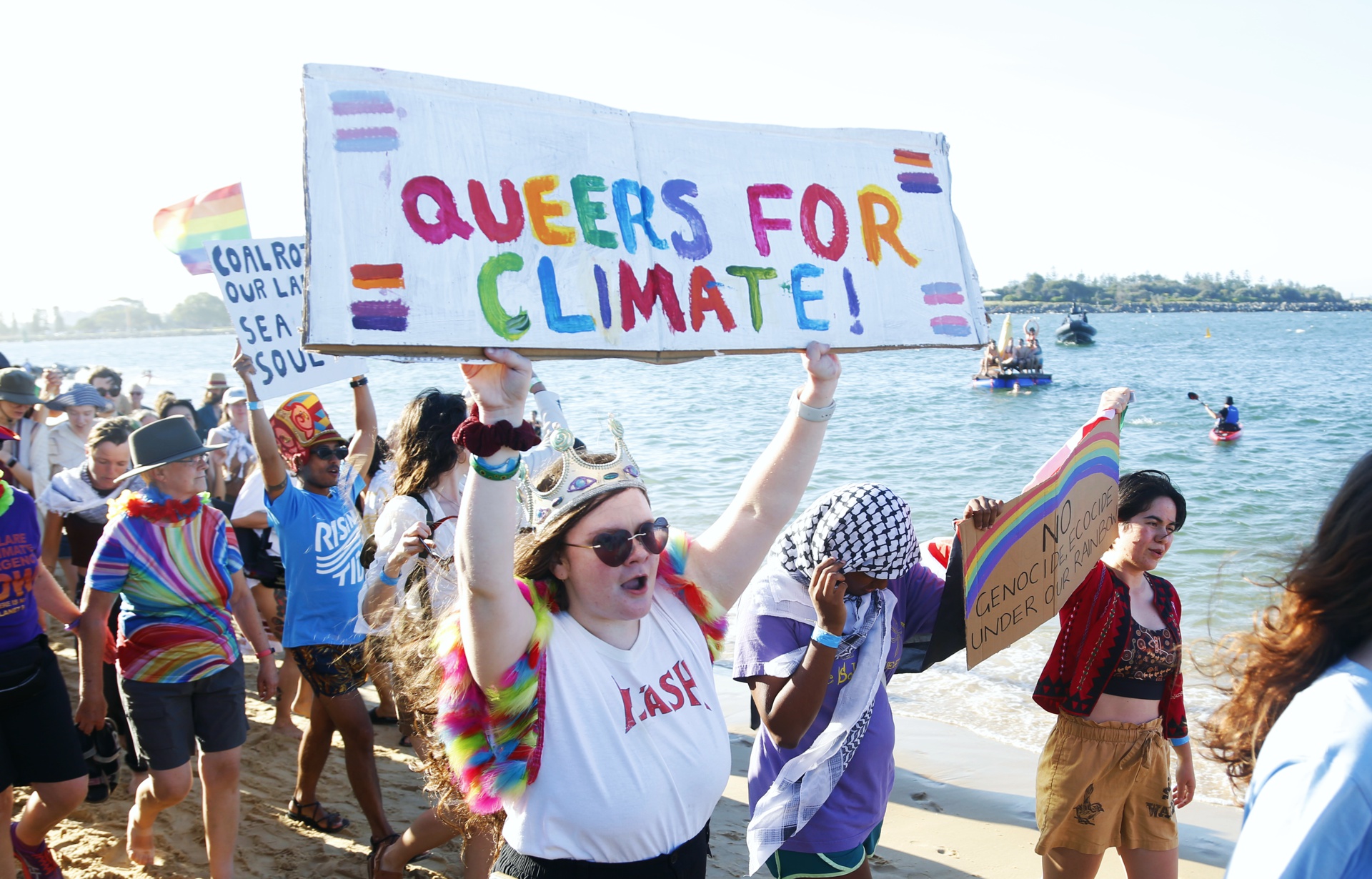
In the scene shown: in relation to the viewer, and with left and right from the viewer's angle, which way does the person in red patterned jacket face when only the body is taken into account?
facing the viewer and to the right of the viewer

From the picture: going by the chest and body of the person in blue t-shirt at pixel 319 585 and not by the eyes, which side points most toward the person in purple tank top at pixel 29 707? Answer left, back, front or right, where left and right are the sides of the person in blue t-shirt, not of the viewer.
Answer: right

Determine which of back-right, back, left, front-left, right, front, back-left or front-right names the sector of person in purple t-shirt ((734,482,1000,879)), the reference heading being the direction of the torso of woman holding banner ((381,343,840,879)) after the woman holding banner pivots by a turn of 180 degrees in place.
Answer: right

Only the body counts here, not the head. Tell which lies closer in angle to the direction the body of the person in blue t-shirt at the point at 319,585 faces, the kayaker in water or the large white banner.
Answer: the large white banner

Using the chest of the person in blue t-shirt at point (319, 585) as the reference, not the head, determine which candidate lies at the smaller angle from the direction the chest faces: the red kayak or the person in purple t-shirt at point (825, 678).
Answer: the person in purple t-shirt

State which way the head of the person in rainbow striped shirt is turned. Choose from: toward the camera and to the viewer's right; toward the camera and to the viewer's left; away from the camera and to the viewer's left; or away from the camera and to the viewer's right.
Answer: toward the camera and to the viewer's right

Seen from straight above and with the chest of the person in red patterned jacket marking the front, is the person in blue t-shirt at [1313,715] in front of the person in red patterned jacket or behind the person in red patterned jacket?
in front

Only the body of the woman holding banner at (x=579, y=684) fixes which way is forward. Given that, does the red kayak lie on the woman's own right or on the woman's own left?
on the woman's own left

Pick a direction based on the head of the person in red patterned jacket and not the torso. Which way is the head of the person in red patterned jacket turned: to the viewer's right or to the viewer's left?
to the viewer's right

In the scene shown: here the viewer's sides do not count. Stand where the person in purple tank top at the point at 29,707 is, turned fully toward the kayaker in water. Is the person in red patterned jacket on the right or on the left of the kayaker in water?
right

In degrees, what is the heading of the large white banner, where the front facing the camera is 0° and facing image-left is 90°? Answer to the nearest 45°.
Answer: approximately 0°
